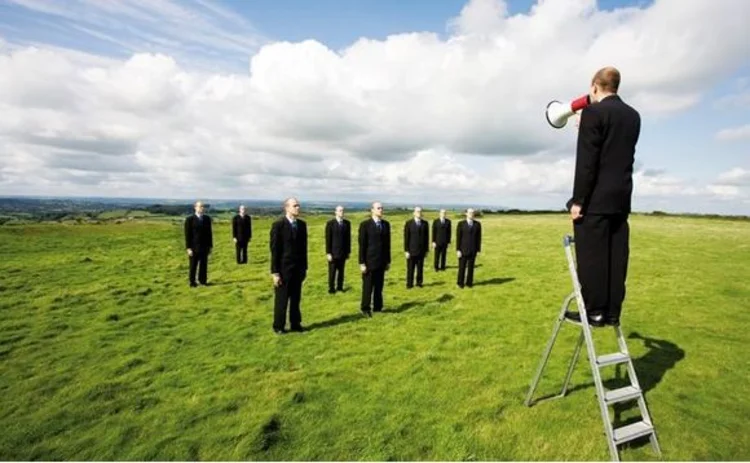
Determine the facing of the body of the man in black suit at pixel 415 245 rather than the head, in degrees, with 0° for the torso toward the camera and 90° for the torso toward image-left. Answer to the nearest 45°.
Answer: approximately 0°

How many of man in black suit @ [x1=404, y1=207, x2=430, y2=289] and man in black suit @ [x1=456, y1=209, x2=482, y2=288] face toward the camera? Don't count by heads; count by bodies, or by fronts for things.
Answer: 2

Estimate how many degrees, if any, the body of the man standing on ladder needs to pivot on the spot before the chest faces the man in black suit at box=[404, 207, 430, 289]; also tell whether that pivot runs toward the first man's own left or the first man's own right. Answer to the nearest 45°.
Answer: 0° — they already face them

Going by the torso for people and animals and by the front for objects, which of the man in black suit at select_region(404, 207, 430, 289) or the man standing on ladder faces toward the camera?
the man in black suit

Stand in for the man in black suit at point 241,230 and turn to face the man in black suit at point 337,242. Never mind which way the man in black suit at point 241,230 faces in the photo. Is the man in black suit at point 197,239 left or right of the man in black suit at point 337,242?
right

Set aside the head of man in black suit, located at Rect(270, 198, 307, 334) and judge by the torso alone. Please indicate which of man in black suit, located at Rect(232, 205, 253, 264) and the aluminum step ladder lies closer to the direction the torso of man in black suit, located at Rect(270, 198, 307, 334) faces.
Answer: the aluminum step ladder

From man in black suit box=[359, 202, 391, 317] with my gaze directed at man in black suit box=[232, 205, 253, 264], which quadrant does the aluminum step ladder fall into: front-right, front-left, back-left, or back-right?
back-left

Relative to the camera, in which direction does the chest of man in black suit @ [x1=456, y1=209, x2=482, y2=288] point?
toward the camera

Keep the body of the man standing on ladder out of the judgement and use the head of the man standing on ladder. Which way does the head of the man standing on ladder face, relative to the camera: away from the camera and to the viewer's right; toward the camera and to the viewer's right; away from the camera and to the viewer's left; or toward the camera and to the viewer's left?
away from the camera and to the viewer's left

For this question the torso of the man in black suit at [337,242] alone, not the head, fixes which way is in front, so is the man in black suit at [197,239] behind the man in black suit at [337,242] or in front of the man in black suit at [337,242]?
behind

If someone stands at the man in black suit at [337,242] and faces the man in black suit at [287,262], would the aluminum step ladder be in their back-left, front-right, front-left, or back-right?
front-left

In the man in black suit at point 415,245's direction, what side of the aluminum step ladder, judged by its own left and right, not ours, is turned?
back

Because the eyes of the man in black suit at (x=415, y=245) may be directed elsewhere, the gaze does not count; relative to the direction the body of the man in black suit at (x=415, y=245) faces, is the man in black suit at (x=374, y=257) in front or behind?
in front

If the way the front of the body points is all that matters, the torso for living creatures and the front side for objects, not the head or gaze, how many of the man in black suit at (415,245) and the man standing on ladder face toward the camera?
1

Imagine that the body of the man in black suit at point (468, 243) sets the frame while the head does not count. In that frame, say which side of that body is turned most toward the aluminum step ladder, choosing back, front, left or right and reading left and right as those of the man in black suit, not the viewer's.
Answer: front

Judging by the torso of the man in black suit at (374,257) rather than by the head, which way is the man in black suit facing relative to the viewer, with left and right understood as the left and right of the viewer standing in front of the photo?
facing the viewer and to the right of the viewer

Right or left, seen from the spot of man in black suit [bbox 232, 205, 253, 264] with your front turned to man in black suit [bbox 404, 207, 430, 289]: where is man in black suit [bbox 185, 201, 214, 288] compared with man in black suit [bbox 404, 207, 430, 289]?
right

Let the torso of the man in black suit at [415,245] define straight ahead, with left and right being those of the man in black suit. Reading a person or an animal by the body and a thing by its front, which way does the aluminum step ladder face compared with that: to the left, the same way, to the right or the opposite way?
the same way

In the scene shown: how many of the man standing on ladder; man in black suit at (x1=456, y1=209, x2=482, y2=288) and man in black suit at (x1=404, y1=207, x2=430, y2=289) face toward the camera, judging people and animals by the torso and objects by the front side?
2
